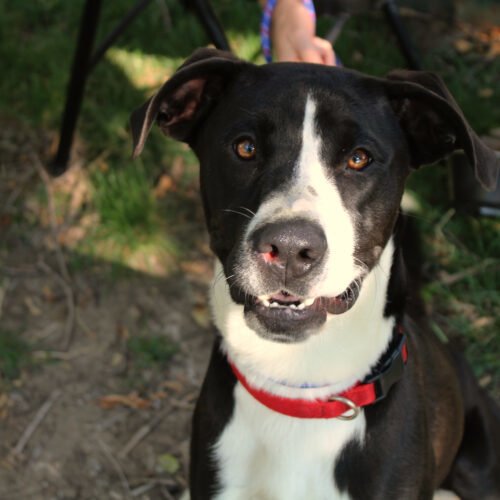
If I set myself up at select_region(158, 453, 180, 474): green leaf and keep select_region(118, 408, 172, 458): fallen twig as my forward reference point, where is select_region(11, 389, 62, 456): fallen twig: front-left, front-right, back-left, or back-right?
front-left

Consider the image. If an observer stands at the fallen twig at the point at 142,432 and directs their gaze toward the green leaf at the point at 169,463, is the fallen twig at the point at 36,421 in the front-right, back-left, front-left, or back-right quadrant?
back-right

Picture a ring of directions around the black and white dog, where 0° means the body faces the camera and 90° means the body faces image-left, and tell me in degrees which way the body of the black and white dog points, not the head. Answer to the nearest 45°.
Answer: approximately 45°
